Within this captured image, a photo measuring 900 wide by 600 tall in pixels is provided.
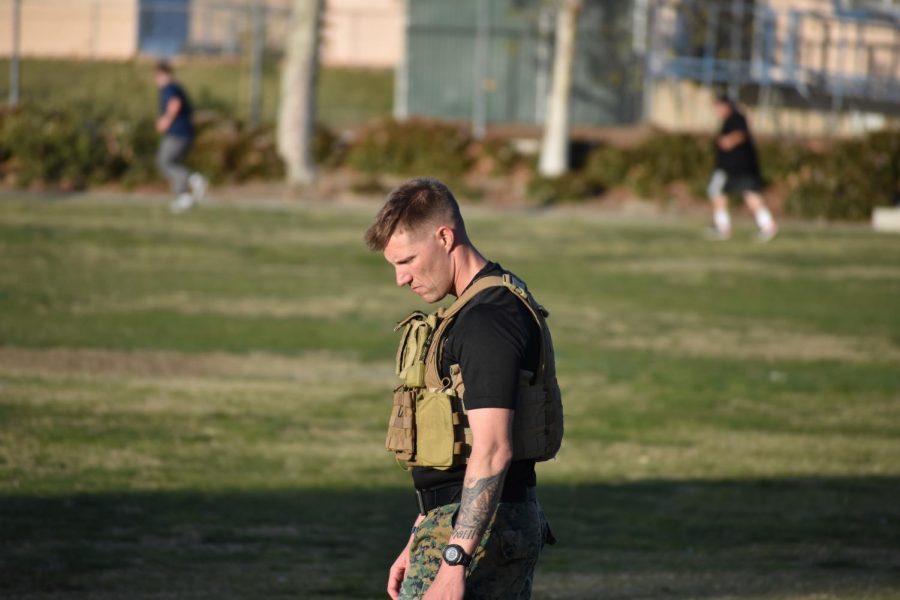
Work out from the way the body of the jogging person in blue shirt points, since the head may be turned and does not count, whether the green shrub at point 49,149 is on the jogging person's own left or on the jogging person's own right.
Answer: on the jogging person's own right

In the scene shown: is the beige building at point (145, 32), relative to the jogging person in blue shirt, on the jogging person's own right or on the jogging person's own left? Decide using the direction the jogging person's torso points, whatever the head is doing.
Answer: on the jogging person's own right

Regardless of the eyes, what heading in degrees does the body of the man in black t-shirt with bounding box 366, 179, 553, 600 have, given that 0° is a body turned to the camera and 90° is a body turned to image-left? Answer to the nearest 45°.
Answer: approximately 90°

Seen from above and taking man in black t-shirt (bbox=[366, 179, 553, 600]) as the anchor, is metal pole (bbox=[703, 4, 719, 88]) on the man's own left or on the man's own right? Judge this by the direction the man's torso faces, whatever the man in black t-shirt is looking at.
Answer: on the man's own right

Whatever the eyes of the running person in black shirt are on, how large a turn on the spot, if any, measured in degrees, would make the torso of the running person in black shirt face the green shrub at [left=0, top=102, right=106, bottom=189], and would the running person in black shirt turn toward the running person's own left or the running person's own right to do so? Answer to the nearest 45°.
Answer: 0° — they already face it

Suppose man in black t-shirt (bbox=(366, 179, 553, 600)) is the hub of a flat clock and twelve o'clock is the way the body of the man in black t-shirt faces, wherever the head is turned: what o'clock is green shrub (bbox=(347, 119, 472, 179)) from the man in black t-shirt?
The green shrub is roughly at 3 o'clock from the man in black t-shirt.

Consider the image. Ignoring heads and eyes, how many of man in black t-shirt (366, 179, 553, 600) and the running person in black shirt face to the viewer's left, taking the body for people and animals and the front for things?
2

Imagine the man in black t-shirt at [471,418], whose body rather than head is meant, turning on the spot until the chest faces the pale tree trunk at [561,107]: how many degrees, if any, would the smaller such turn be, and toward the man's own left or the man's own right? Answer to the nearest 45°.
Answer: approximately 90° to the man's own right

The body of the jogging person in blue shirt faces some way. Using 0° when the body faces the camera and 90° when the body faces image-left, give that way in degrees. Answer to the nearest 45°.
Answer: approximately 90°
